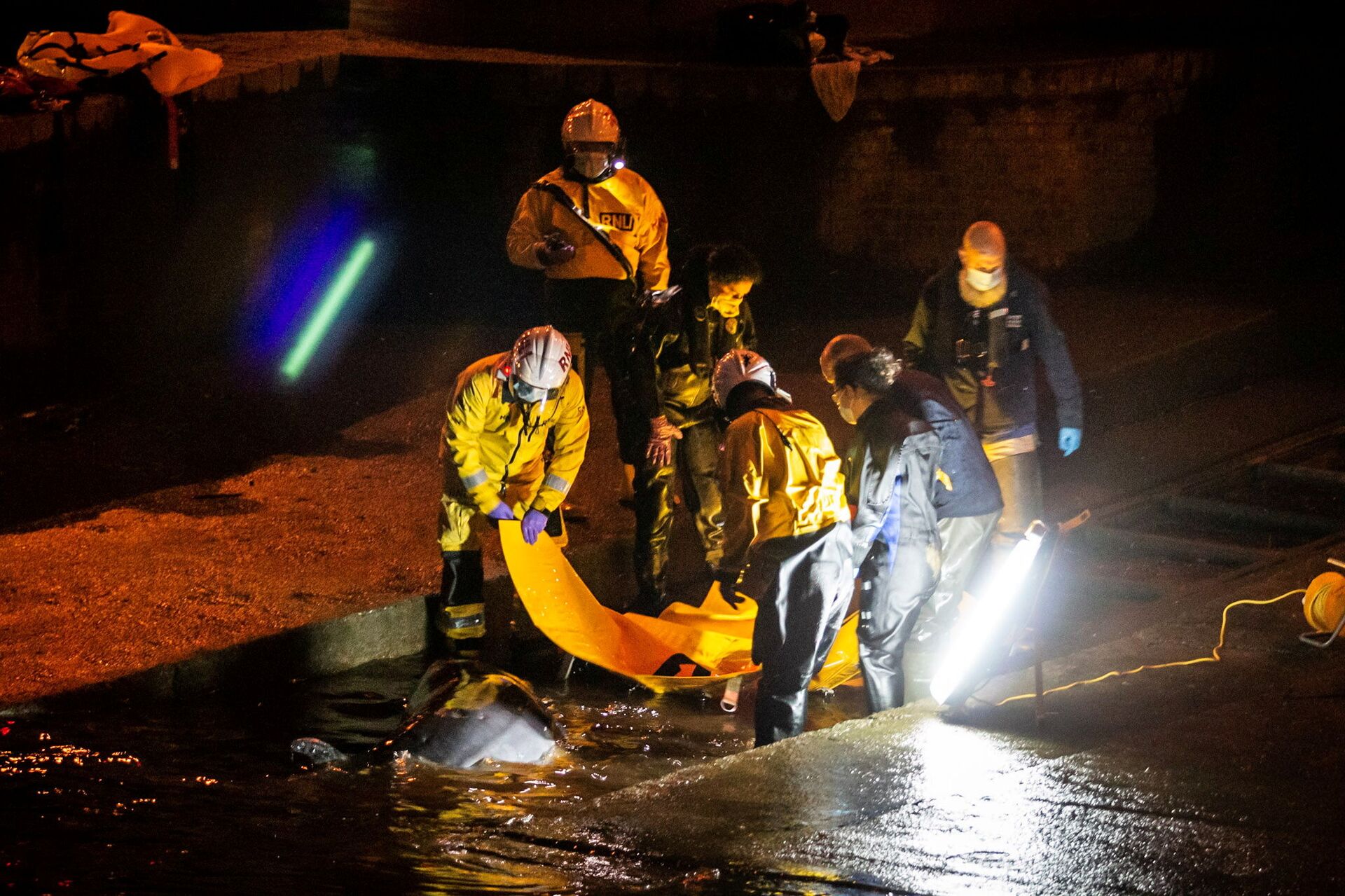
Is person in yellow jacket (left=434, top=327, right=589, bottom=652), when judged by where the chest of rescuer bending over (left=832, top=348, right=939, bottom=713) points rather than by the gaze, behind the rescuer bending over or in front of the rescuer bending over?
in front

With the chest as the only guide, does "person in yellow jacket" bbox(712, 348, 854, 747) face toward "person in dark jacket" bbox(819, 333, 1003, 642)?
no

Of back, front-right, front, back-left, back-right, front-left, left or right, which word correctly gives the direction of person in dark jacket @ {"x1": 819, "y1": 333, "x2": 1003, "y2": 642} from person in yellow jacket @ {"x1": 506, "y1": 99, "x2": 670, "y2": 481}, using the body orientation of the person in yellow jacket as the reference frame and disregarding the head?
front-left

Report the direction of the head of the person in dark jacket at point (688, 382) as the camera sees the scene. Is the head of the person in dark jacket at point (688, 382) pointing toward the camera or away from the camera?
toward the camera

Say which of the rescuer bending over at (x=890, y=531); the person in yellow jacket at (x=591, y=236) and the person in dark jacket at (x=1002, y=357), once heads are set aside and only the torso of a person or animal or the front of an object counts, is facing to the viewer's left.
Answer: the rescuer bending over

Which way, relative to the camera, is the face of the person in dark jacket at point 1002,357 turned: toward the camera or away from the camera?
toward the camera

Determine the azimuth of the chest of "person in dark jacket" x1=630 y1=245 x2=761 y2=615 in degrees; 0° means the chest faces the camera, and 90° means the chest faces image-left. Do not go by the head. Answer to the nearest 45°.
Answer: approximately 315°

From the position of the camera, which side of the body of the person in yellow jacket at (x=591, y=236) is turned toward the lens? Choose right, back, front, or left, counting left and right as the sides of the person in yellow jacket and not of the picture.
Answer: front

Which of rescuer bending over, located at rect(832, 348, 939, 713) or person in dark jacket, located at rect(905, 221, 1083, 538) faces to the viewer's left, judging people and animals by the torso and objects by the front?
the rescuer bending over

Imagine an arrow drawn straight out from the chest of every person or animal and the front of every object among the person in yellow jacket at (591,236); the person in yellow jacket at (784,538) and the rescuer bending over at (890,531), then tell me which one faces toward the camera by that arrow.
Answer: the person in yellow jacket at (591,236)

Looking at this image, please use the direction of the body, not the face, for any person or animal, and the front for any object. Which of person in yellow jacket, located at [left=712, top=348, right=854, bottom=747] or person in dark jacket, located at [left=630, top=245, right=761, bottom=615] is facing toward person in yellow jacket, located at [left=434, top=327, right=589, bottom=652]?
person in yellow jacket, located at [left=712, top=348, right=854, bottom=747]

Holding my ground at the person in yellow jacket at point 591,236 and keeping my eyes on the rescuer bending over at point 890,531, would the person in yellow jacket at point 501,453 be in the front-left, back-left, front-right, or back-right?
front-right

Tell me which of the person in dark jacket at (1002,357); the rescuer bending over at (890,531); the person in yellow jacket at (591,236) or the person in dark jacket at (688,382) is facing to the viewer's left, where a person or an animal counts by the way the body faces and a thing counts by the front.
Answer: the rescuer bending over

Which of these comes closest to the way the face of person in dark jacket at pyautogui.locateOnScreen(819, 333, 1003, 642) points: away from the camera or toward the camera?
toward the camera

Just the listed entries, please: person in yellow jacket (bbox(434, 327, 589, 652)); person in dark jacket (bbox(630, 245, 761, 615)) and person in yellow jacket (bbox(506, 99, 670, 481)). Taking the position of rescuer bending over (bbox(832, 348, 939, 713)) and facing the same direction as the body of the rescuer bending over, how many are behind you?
0

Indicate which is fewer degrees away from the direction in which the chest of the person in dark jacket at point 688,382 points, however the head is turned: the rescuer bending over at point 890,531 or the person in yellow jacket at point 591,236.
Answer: the rescuer bending over

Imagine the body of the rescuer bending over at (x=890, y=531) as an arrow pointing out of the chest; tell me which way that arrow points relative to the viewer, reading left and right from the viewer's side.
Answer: facing to the left of the viewer

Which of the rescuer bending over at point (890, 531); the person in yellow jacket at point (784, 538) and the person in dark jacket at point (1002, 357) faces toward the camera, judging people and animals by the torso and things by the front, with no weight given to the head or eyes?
the person in dark jacket
